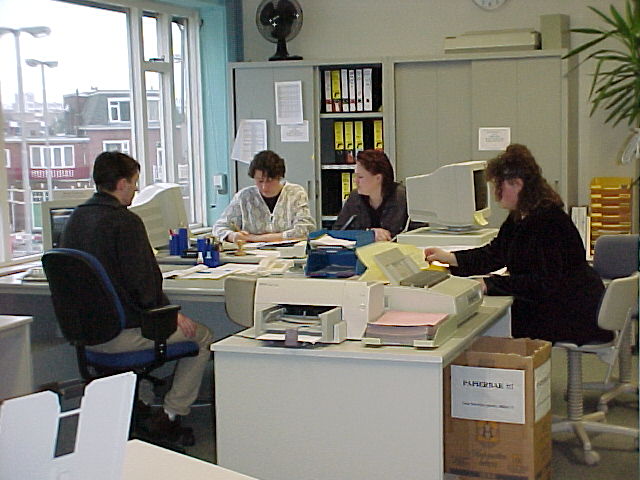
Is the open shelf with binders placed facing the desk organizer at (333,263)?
yes

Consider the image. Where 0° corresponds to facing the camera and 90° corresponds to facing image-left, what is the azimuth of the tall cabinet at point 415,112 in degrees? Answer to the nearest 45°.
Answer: approximately 0°

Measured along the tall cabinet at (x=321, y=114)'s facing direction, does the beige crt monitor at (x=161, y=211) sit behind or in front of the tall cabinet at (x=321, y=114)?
in front

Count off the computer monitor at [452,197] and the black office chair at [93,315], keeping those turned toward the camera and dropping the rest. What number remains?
0

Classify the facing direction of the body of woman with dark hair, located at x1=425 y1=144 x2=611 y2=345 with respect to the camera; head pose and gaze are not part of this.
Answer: to the viewer's left

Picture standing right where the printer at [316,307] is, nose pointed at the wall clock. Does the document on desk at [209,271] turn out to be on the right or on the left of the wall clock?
left

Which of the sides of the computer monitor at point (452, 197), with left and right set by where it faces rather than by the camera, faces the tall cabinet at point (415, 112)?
left

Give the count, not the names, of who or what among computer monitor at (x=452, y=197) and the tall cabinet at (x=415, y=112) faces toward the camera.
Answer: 1

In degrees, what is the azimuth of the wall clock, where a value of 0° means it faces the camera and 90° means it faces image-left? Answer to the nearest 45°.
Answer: approximately 0°

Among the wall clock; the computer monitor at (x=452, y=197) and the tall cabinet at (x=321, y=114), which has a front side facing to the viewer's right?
the computer monitor

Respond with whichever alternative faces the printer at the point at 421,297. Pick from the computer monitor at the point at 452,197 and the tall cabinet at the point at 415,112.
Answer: the tall cabinet
